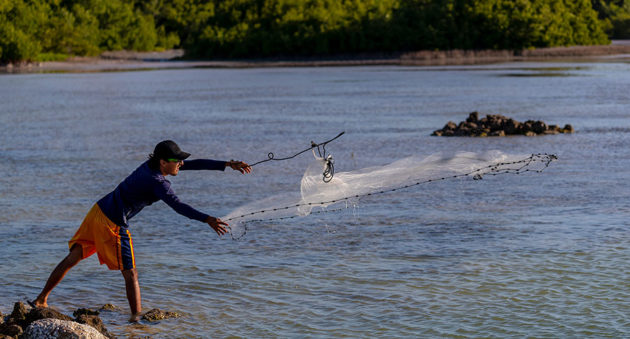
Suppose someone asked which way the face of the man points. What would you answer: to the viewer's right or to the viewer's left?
to the viewer's right

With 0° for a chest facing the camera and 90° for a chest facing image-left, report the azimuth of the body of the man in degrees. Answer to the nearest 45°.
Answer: approximately 270°

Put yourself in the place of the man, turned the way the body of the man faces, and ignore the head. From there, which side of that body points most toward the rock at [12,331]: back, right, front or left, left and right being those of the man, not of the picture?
back
